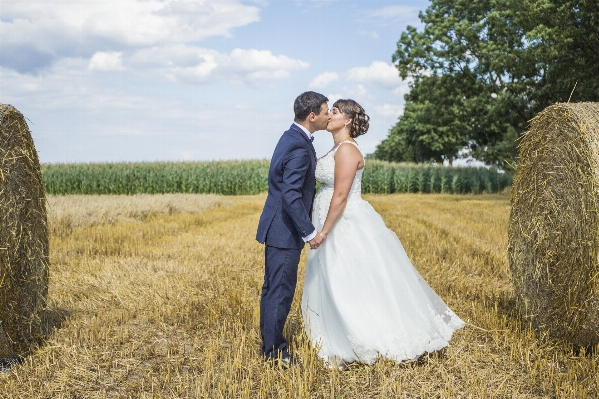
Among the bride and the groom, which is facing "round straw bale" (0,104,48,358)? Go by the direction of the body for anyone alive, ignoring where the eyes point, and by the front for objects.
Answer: the bride

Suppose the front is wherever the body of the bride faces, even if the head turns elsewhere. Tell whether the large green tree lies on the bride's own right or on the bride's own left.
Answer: on the bride's own right

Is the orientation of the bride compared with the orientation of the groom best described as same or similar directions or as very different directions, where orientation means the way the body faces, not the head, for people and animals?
very different directions

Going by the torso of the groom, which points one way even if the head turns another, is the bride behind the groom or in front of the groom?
in front

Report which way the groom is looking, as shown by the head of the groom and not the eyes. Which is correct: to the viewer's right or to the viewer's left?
to the viewer's right

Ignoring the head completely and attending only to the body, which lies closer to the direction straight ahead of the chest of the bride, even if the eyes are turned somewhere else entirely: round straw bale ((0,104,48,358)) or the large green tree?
the round straw bale

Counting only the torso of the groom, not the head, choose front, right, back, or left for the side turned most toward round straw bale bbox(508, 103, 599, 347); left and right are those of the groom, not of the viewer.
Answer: front

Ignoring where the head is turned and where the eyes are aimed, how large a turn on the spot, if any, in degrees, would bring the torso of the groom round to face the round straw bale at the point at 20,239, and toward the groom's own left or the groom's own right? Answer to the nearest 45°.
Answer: approximately 180°

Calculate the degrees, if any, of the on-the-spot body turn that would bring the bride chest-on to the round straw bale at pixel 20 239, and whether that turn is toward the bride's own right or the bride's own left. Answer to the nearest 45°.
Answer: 0° — they already face it

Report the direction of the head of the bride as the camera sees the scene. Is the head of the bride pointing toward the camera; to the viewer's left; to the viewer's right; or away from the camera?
to the viewer's left

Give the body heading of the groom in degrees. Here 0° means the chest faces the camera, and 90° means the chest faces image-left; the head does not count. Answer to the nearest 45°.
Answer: approximately 270°

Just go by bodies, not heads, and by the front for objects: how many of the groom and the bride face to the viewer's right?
1

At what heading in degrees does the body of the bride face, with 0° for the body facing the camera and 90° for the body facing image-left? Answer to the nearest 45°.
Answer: approximately 90°
